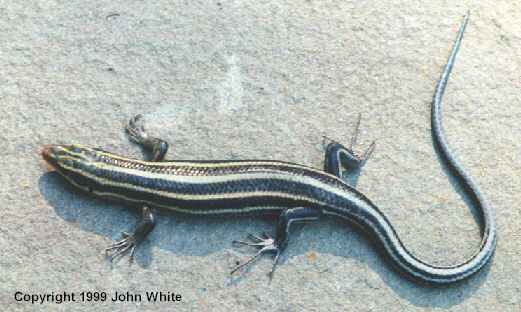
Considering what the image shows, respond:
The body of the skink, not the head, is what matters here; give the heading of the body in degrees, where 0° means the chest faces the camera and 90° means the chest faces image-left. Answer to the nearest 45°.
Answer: approximately 90°
